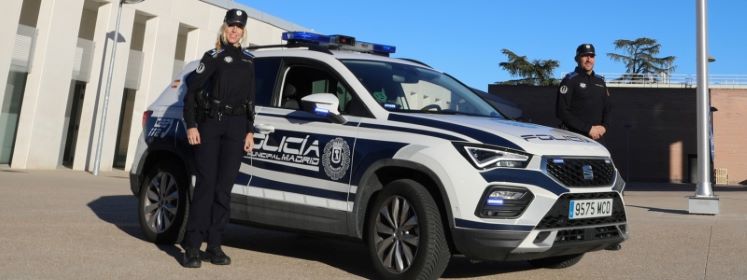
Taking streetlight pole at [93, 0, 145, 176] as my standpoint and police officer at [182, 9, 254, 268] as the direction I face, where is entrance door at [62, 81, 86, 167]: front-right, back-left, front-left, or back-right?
back-right

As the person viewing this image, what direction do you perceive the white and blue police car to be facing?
facing the viewer and to the right of the viewer

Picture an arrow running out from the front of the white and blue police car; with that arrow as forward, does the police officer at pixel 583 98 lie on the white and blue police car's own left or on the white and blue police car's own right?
on the white and blue police car's own left

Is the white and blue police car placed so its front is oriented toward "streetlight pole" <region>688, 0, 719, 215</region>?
no

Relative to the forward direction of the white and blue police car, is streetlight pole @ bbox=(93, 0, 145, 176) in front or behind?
behind

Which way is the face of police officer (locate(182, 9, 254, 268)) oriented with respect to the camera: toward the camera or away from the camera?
toward the camera

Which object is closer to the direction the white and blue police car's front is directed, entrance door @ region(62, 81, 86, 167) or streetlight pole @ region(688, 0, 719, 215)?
the streetlight pole

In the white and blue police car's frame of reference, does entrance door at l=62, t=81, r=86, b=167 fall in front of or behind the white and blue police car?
behind

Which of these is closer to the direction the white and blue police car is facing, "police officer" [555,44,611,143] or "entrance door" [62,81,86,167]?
the police officer

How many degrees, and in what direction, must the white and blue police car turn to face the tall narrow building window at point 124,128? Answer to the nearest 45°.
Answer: approximately 180°

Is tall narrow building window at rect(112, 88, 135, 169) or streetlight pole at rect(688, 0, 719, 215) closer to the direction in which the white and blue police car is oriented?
the streetlight pole
